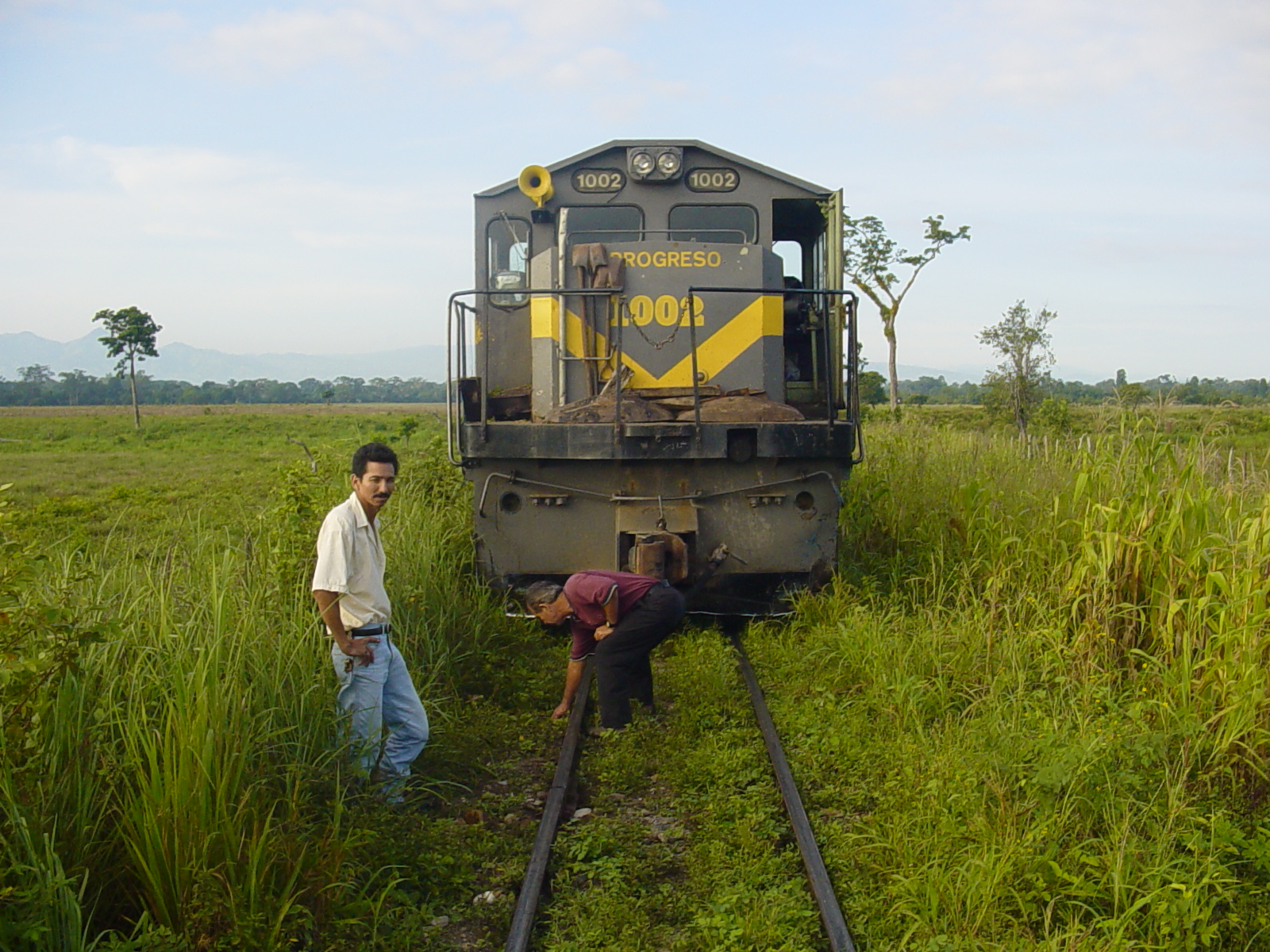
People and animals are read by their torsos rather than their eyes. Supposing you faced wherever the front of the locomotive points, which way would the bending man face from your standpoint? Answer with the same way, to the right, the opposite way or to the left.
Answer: to the right

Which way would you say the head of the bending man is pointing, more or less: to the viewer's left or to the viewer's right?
to the viewer's left

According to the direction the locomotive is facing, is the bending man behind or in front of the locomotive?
in front

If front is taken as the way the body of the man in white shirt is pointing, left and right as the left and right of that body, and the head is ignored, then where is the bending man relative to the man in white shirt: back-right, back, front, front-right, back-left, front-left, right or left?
left

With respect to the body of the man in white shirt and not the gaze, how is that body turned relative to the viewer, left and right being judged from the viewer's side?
facing the viewer and to the right of the viewer

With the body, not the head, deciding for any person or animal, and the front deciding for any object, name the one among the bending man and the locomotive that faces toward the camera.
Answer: the locomotive

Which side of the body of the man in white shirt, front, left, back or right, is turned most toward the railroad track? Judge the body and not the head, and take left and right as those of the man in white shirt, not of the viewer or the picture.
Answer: front

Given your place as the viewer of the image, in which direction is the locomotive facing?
facing the viewer

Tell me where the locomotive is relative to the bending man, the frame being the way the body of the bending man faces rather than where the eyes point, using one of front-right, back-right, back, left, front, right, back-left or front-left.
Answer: right

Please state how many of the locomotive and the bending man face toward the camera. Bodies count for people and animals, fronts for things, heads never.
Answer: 1

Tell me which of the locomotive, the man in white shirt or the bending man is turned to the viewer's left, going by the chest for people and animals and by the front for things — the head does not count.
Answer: the bending man

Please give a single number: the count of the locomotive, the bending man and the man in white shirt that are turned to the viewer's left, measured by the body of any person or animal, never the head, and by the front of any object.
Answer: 1

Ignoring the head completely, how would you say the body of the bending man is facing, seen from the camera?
to the viewer's left
